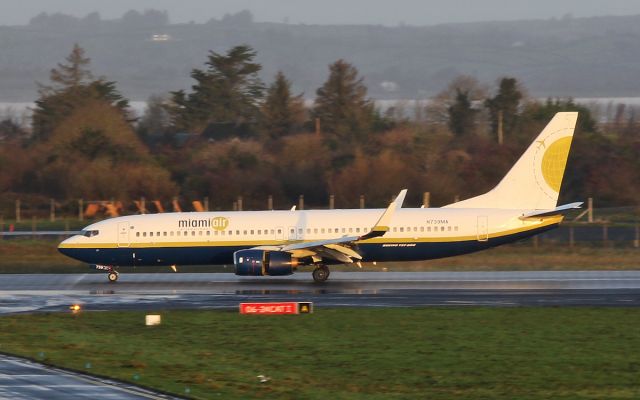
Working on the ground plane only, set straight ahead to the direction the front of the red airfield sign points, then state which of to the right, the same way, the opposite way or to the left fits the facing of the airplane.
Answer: to the right

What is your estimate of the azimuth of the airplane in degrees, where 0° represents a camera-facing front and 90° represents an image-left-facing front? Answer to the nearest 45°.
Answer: approximately 90°

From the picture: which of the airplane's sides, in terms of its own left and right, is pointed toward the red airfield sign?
left

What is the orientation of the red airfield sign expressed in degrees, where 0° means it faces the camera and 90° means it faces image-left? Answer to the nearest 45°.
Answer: approximately 0°

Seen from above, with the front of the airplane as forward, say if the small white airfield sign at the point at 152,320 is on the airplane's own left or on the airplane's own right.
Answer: on the airplane's own left

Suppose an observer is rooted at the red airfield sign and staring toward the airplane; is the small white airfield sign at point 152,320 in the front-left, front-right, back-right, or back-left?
back-left

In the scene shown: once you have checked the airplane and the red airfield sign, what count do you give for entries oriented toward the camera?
1

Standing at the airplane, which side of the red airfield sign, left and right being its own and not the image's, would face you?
back
